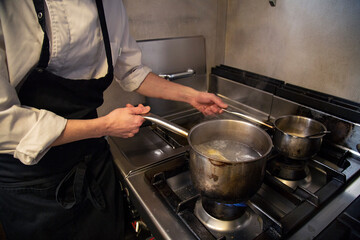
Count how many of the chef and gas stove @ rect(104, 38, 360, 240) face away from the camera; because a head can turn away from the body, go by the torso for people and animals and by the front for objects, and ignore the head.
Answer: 0

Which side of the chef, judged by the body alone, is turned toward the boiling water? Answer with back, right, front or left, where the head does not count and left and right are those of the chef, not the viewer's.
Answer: front

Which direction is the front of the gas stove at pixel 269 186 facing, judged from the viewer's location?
facing the viewer and to the left of the viewer

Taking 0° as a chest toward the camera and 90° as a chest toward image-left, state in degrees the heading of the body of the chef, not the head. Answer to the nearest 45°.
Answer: approximately 315°

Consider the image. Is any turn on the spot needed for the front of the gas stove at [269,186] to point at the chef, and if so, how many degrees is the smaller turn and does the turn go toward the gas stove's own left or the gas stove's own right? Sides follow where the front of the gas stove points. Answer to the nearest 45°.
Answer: approximately 45° to the gas stove's own right

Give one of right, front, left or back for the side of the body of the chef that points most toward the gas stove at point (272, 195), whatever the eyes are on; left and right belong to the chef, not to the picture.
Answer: front
